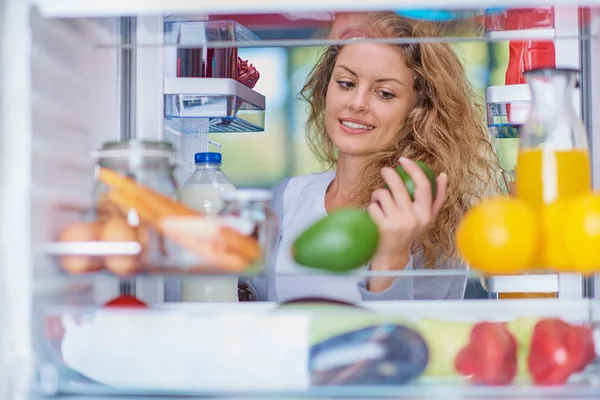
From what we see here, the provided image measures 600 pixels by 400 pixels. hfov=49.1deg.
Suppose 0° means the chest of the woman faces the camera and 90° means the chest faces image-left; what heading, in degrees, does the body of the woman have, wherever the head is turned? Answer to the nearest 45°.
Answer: approximately 45°

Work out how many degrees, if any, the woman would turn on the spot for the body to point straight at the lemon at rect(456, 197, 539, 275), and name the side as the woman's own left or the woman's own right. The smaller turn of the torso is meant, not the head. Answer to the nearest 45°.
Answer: approximately 45° to the woman's own left

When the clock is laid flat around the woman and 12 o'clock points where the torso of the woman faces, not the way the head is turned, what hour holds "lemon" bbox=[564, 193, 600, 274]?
The lemon is roughly at 10 o'clock from the woman.

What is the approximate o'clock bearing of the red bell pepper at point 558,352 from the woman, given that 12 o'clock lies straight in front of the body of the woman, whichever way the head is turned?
The red bell pepper is roughly at 10 o'clock from the woman.
